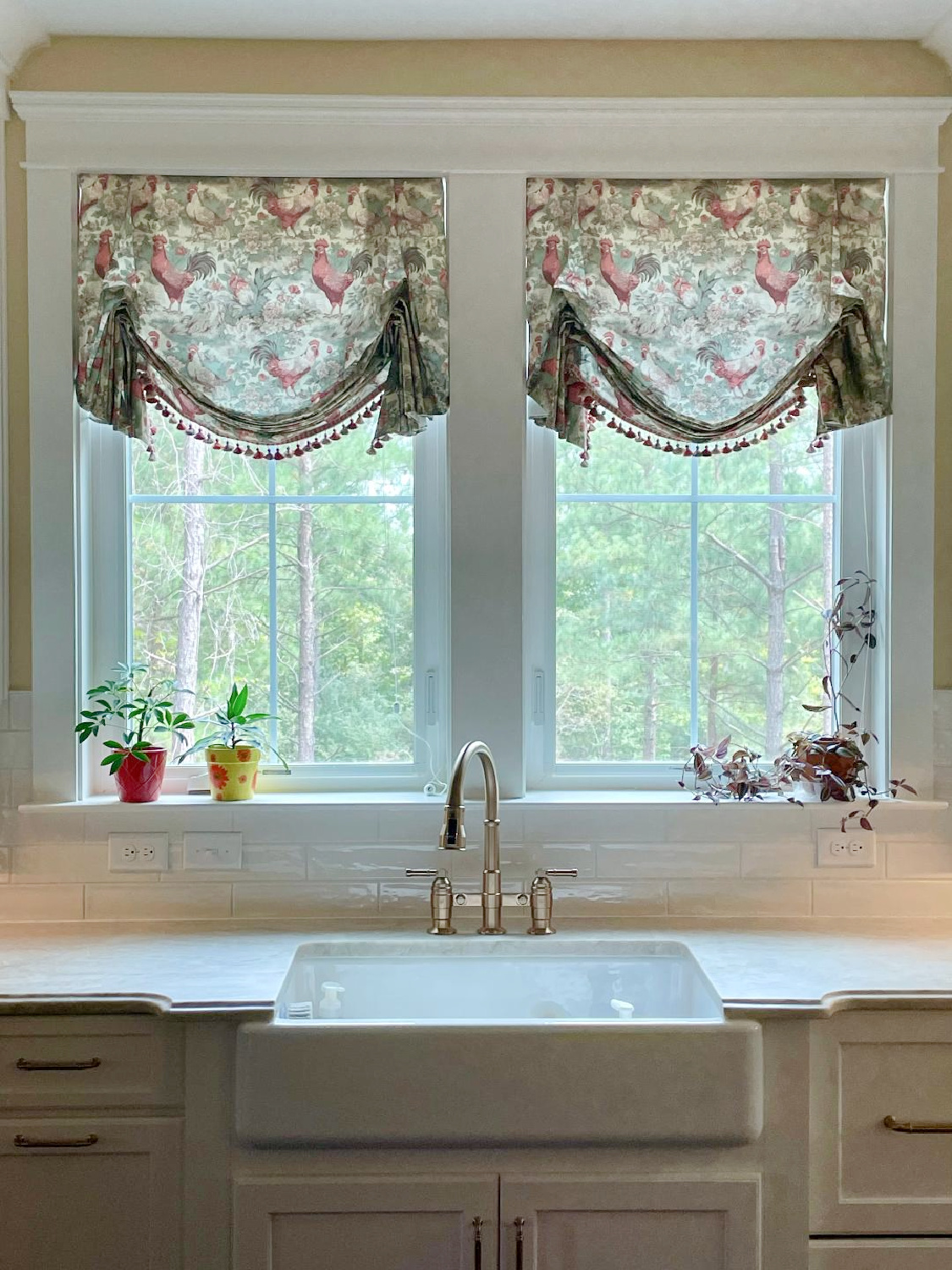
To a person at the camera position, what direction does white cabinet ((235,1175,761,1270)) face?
facing the viewer

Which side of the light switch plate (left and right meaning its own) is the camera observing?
front

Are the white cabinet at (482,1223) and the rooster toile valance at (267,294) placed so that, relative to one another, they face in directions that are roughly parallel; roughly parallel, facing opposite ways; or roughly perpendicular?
roughly parallel

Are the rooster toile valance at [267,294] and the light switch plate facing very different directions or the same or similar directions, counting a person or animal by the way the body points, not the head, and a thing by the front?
same or similar directions

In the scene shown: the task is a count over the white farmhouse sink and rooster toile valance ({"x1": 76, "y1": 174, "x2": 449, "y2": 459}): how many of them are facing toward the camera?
2

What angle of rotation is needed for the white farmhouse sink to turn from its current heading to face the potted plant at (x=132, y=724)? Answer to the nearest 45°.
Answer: approximately 135° to its right

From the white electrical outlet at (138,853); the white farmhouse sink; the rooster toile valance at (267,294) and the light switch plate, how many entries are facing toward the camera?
4

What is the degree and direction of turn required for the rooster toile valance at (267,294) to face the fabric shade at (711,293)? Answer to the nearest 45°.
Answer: approximately 90° to its left

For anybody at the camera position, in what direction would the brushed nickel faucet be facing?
facing the viewer and to the left of the viewer

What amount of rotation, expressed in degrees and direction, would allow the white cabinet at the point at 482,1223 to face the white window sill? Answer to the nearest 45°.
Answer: approximately 180°
